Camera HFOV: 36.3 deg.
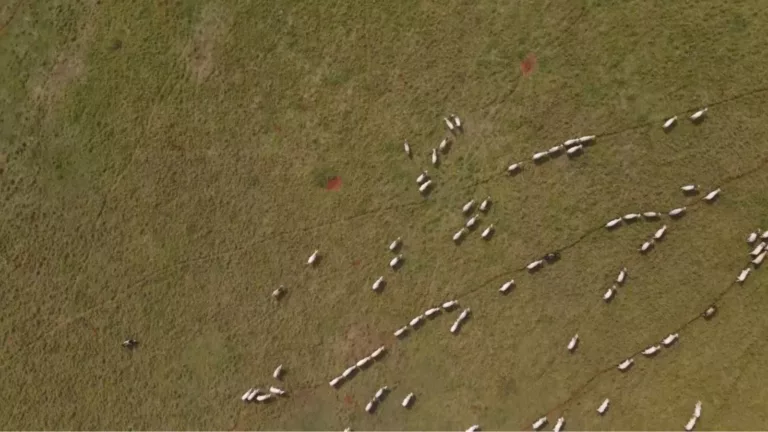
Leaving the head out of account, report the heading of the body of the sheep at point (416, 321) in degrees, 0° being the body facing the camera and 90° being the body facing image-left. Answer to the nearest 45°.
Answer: approximately 225°

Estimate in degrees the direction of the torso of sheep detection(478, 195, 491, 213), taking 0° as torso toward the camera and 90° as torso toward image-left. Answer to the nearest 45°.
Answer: approximately 225°

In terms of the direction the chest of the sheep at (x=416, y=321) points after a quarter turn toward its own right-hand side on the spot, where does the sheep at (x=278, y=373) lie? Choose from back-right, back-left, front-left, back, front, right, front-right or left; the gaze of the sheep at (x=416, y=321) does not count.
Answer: back-right

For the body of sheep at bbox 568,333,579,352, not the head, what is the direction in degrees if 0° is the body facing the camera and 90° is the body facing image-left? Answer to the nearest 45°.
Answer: approximately 225°

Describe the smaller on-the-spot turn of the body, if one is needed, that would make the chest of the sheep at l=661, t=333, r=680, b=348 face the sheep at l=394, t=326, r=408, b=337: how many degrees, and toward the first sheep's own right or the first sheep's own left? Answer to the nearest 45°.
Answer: approximately 135° to the first sheep's own left

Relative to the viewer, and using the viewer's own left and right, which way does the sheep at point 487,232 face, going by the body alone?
facing away from the viewer and to the right of the viewer

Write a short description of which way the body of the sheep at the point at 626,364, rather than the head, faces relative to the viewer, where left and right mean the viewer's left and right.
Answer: facing away from the viewer and to the right of the viewer

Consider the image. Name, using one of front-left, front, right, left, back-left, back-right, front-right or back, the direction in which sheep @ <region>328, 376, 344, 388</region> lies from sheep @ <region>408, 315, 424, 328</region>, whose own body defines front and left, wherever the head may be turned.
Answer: back-left

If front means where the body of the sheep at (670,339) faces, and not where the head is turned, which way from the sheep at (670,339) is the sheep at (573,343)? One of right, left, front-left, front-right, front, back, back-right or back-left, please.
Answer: back-left

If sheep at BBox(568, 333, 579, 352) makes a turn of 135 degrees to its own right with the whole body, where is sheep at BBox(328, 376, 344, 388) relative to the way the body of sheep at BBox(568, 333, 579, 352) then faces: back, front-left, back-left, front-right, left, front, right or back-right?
right
